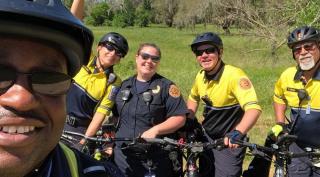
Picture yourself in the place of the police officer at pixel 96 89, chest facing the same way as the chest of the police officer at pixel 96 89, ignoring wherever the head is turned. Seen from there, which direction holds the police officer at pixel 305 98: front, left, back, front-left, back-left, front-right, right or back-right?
back-left

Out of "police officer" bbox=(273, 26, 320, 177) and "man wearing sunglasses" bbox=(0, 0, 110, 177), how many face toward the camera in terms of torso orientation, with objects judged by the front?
2

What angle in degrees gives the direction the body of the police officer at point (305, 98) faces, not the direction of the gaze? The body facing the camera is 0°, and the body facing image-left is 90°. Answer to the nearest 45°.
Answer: approximately 0°

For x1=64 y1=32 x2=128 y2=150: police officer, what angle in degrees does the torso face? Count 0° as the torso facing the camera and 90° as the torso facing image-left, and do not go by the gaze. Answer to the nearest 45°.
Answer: approximately 45°

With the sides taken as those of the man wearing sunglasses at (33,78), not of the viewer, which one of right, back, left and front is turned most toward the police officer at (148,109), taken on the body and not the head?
back

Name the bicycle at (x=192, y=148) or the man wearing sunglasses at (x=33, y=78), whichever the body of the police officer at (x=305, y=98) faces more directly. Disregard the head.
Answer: the man wearing sunglasses

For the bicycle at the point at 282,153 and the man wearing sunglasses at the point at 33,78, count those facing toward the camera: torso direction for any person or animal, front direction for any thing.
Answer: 2

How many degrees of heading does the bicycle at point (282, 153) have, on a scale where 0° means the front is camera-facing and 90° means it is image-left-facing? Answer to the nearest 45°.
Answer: approximately 0°

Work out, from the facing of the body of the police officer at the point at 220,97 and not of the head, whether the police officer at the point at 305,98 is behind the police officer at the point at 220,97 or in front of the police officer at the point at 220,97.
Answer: behind
